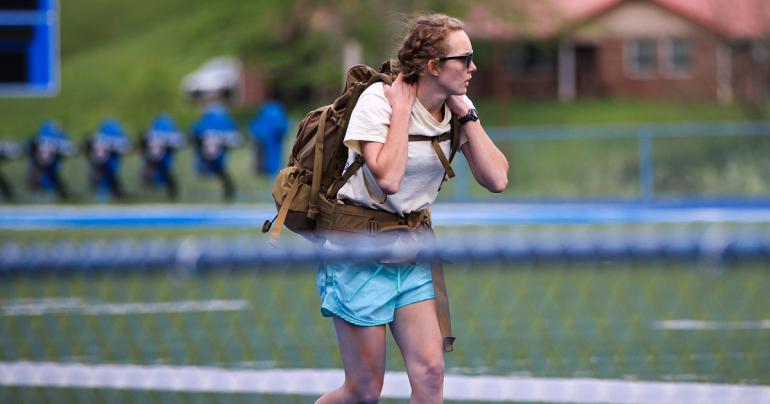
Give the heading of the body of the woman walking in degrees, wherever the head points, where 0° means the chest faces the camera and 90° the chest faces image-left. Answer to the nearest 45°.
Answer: approximately 315°

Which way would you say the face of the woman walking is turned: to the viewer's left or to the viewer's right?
to the viewer's right
